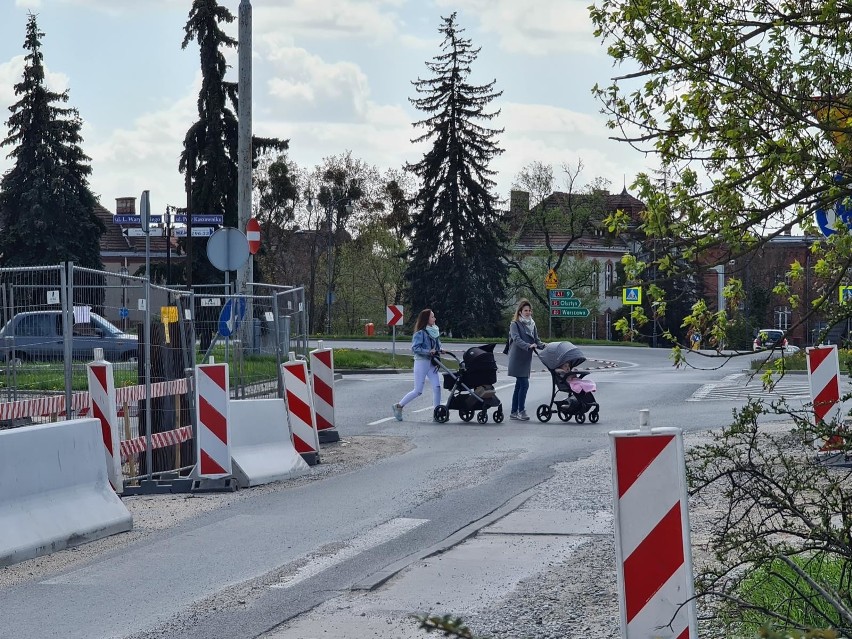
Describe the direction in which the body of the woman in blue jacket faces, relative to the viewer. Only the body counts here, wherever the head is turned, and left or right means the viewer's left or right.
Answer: facing to the right of the viewer

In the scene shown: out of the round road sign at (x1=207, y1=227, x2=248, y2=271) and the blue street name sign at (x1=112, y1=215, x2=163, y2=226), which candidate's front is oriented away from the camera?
the round road sign

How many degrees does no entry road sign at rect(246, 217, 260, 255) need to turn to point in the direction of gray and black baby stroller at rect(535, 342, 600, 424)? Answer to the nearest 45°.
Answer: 0° — it already faces it

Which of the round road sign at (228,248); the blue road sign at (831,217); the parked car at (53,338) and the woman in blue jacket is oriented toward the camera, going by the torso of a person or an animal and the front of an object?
the blue road sign

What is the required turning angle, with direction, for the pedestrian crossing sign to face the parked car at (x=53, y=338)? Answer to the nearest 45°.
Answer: approximately 45° to its right

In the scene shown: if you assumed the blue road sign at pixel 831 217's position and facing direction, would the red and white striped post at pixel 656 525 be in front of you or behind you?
in front

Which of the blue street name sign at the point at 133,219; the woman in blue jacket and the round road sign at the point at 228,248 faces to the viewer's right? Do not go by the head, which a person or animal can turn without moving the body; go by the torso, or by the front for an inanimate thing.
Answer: the woman in blue jacket

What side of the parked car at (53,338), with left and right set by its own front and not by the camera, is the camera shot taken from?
right

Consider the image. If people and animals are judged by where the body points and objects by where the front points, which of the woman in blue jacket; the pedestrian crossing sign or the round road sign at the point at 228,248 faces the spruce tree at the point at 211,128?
the round road sign

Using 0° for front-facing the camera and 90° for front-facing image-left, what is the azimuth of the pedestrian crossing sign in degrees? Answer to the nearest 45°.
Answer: approximately 0°
